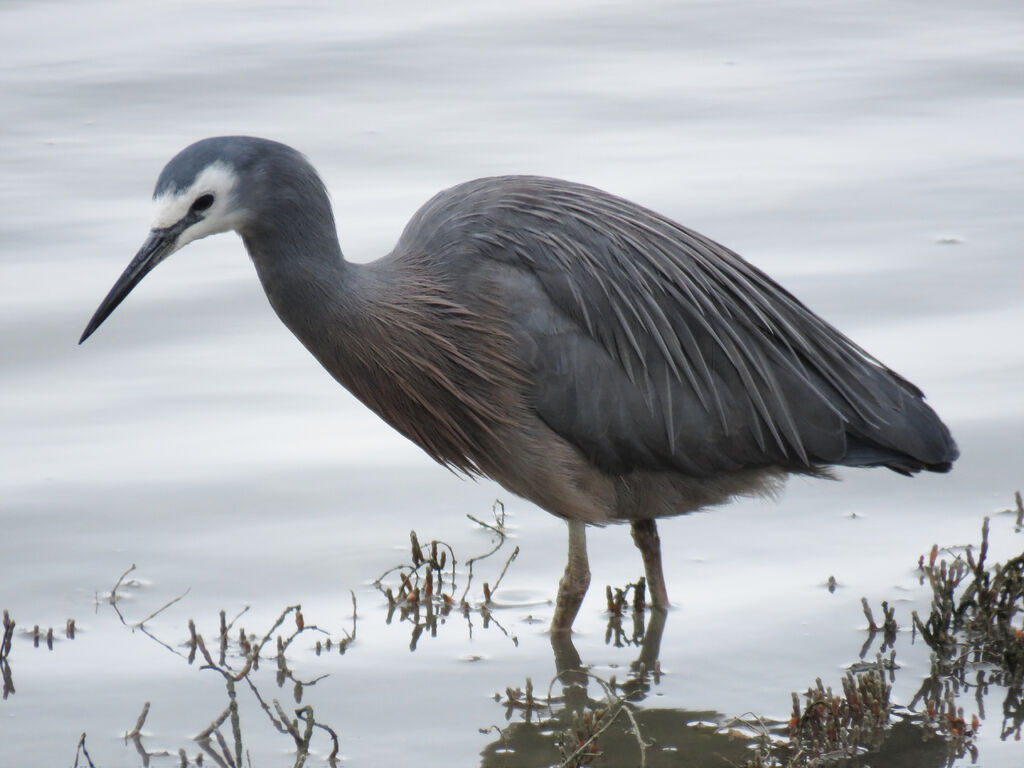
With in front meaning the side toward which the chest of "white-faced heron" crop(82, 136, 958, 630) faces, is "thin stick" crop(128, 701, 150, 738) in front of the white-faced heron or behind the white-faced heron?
in front

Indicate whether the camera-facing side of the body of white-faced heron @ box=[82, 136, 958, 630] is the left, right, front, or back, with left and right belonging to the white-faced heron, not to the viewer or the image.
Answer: left

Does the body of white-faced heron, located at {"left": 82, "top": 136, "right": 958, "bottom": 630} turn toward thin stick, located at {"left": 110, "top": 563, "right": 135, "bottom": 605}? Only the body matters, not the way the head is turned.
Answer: yes

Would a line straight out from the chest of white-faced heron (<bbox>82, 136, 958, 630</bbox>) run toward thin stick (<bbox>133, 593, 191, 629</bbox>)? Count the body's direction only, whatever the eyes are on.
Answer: yes

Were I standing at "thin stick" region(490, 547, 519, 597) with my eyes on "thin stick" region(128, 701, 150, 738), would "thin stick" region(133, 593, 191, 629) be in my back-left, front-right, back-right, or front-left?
front-right
